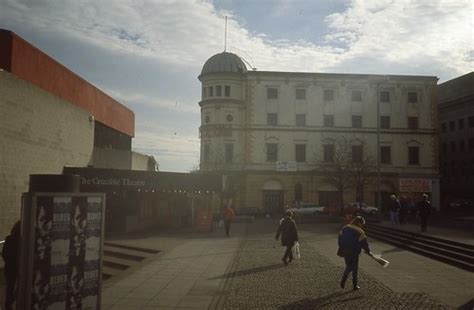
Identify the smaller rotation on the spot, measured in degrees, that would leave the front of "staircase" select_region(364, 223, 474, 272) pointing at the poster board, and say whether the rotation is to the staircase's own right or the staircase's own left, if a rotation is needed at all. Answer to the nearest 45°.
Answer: approximately 45° to the staircase's own left

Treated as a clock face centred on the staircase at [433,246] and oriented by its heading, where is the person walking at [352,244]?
The person walking is roughly at 11 o'clock from the staircase.

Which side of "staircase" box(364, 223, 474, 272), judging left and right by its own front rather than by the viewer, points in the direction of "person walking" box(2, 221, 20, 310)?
front

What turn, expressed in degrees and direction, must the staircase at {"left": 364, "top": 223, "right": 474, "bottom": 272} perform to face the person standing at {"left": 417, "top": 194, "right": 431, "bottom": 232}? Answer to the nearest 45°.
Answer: approximately 135° to its right

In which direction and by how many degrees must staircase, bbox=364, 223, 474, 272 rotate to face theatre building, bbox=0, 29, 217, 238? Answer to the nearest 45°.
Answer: approximately 45° to its right

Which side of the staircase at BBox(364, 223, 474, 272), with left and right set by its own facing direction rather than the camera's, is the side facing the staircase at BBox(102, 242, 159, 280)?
front

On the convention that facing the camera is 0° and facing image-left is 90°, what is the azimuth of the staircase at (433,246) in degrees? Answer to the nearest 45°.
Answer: approximately 45°

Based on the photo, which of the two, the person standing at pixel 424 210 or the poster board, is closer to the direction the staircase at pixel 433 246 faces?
the poster board
